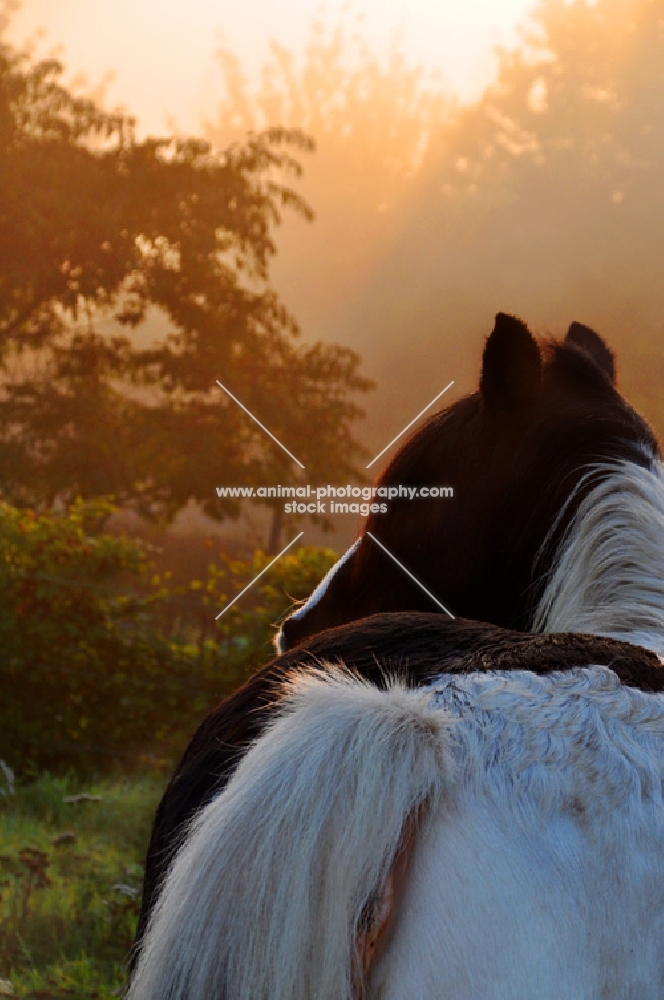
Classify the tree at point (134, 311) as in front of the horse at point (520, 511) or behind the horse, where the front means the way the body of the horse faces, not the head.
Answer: in front
